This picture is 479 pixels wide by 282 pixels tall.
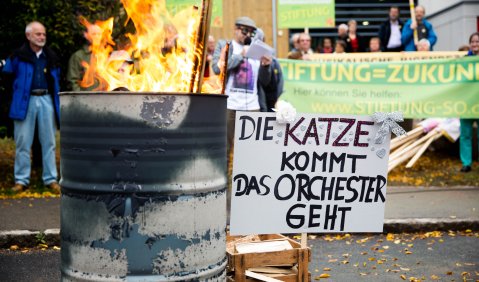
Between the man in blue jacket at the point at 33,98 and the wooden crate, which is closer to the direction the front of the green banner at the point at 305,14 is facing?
the wooden crate

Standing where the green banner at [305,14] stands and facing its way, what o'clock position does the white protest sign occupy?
The white protest sign is roughly at 12 o'clock from the green banner.

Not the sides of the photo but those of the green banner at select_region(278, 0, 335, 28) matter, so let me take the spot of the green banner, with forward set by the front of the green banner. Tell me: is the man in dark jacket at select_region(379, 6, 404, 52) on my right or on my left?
on my left

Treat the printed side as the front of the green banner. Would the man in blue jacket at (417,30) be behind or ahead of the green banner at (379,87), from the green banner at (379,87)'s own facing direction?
behind

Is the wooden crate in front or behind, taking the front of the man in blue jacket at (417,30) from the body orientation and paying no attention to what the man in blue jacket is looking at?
in front
